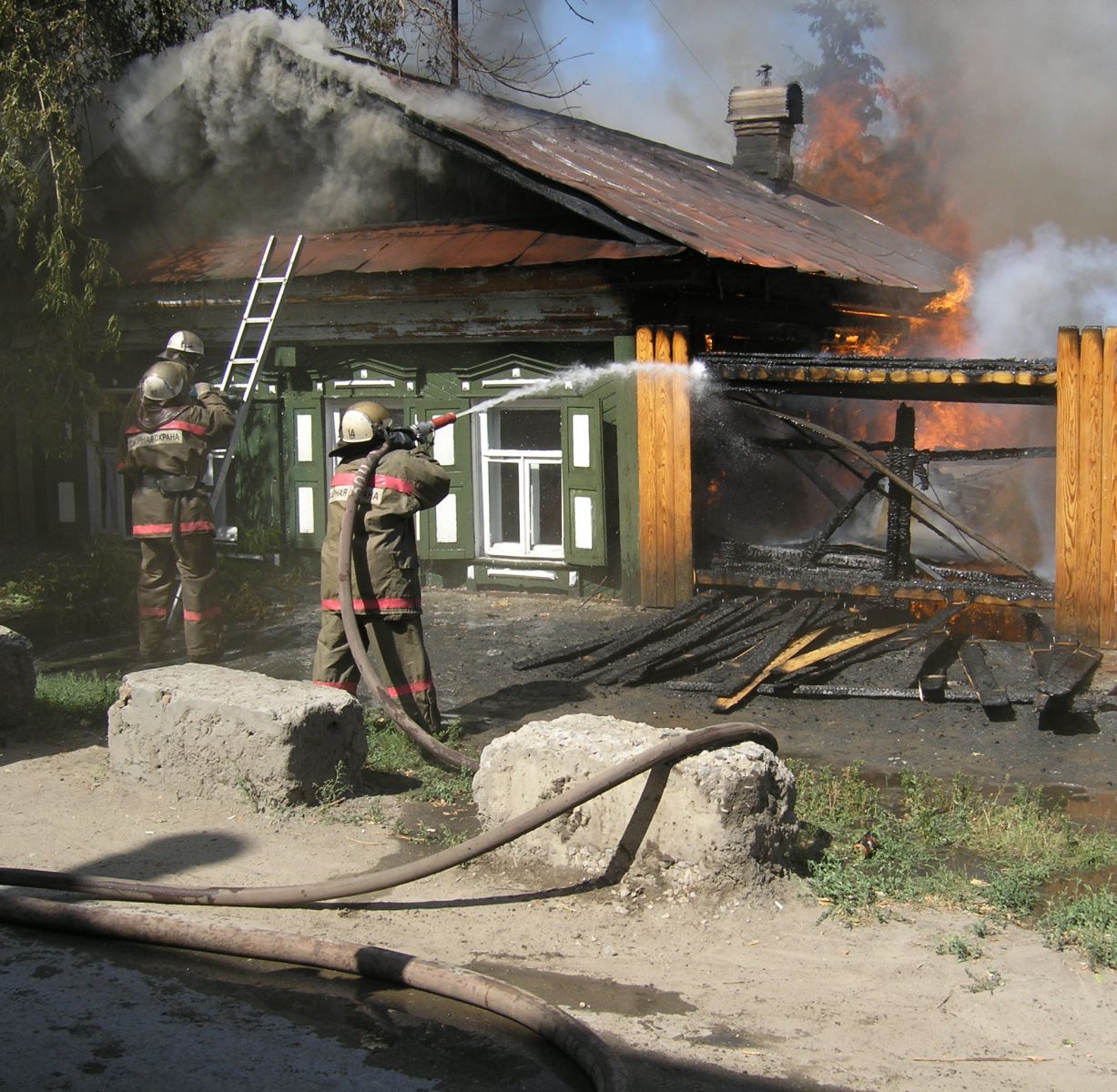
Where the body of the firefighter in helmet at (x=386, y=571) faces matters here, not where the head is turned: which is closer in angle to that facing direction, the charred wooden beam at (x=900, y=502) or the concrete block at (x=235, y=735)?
the charred wooden beam

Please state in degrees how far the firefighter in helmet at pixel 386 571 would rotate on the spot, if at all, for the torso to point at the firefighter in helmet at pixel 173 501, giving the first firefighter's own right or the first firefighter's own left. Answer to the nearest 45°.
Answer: approximately 90° to the first firefighter's own left

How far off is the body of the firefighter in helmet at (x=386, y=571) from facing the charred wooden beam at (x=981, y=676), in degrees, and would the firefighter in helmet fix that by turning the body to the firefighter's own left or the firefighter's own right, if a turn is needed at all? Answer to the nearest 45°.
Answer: approximately 45° to the firefighter's own right

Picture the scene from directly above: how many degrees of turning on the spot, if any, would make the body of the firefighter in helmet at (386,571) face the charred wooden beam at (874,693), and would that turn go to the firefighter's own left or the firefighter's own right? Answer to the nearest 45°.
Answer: approximately 45° to the firefighter's own right

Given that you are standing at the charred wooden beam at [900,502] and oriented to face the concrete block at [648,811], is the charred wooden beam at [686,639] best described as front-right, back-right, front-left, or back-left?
front-right

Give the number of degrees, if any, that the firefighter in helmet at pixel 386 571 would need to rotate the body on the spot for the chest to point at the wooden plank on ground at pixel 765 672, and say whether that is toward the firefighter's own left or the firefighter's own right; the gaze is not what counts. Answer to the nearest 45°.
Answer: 0° — they already face it

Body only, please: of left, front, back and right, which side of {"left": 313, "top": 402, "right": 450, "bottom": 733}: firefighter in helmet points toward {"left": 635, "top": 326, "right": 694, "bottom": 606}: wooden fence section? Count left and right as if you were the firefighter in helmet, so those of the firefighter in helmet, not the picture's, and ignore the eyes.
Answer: front

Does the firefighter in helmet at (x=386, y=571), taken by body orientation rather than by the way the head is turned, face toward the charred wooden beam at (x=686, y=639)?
yes

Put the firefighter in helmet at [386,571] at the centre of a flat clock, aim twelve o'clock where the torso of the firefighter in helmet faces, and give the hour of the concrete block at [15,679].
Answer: The concrete block is roughly at 8 o'clock from the firefighter in helmet.

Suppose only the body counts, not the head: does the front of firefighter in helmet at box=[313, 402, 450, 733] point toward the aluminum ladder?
no

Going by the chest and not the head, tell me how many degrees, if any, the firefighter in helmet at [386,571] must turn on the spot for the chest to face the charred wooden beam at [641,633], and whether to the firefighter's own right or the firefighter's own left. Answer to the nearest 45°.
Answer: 0° — they already face it

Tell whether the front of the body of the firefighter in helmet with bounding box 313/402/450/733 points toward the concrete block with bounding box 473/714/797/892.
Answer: no

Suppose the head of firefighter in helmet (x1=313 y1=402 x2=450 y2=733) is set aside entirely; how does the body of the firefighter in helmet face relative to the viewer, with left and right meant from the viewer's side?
facing away from the viewer and to the right of the viewer

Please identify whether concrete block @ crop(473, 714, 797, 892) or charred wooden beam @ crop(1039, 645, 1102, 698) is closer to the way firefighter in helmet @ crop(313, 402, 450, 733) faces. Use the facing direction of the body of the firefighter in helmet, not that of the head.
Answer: the charred wooden beam

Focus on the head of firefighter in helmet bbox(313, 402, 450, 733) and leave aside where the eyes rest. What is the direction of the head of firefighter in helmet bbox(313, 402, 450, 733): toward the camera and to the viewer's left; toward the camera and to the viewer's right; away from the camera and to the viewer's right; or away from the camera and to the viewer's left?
away from the camera and to the viewer's right

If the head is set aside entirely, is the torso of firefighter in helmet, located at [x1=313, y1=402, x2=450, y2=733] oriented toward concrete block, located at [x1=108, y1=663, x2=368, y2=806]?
no
